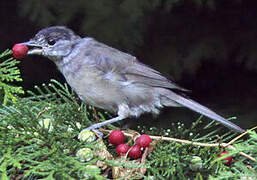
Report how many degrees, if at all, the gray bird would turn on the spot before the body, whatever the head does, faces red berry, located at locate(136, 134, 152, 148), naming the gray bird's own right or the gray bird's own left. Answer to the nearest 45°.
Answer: approximately 90° to the gray bird's own left

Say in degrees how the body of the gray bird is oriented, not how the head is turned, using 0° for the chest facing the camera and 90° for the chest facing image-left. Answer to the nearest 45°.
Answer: approximately 90°

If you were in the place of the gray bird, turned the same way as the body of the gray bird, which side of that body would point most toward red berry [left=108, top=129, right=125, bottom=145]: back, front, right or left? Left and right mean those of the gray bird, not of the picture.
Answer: left

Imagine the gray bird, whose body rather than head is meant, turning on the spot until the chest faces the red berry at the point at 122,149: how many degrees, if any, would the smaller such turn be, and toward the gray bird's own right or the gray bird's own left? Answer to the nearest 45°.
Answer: approximately 90° to the gray bird's own left
